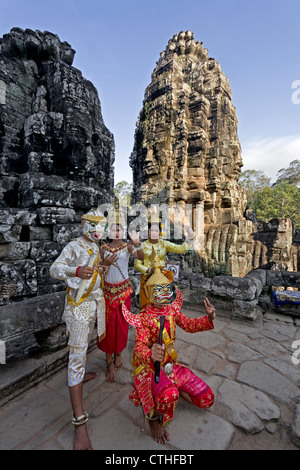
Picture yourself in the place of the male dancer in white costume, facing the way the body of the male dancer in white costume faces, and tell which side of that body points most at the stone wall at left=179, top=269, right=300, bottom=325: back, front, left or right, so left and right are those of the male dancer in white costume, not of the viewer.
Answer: left

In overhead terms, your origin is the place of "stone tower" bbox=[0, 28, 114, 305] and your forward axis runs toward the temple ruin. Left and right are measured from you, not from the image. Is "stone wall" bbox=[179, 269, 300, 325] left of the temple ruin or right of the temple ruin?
right

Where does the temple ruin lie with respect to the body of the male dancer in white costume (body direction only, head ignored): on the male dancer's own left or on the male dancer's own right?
on the male dancer's own left

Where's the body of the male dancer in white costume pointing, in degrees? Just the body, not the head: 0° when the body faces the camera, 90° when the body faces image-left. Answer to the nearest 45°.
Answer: approximately 315°

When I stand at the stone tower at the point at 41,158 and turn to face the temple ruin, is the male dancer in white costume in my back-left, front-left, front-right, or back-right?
back-right

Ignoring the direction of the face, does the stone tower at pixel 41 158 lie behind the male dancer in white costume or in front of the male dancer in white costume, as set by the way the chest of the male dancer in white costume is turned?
behind
